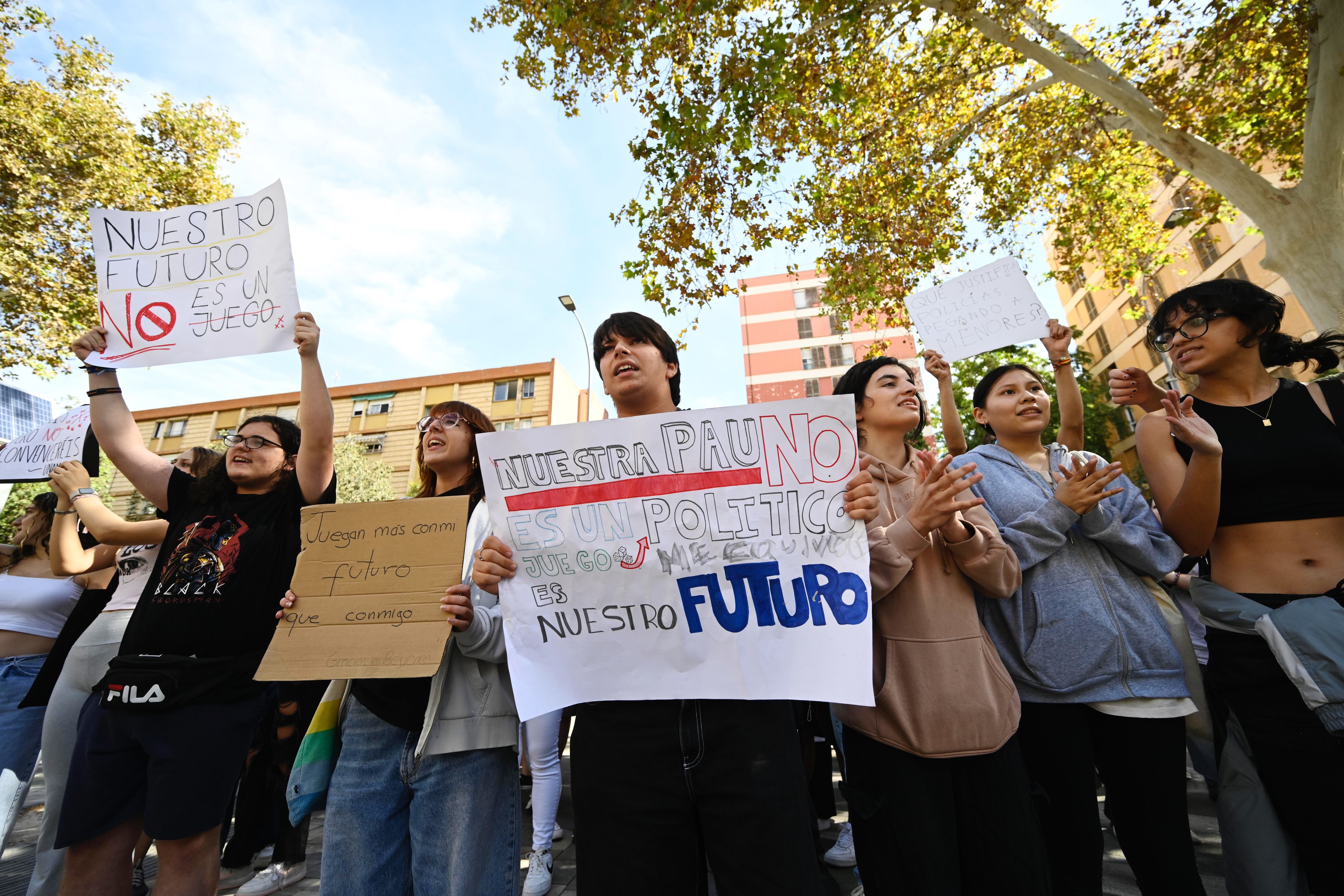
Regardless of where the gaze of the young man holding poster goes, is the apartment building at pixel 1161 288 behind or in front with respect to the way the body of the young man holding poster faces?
behind

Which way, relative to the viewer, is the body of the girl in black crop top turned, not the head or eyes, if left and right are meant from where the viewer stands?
facing the viewer

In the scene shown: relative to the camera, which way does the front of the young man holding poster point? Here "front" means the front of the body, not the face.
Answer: toward the camera

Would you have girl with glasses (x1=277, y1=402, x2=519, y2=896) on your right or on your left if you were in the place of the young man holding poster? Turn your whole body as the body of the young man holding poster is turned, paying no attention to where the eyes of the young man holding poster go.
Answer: on your right

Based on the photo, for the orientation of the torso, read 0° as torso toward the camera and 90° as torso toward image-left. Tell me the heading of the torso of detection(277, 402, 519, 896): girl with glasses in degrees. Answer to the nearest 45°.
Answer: approximately 45°

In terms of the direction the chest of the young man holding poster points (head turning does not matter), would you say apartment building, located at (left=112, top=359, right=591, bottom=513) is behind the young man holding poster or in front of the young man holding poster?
behind

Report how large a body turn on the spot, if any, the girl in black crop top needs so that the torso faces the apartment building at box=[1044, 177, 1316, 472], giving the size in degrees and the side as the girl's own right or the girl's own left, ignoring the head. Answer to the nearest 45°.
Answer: approximately 180°

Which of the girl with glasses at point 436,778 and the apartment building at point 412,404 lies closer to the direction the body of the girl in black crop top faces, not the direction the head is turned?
the girl with glasses

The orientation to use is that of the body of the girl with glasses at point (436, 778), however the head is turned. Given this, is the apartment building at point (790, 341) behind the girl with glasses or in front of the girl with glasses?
behind

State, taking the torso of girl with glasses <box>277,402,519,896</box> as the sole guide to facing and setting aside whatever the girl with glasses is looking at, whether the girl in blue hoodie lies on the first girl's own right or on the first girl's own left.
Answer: on the first girl's own left

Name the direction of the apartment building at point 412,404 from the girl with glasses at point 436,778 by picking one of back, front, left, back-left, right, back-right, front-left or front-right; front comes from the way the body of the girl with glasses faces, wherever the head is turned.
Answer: back-right

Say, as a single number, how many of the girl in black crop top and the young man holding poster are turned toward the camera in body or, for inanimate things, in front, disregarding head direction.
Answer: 2
